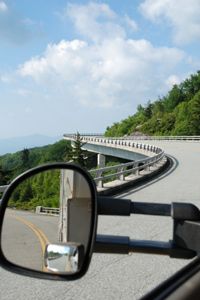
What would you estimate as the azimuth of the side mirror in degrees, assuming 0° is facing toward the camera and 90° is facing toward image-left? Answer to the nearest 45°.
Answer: approximately 0°
